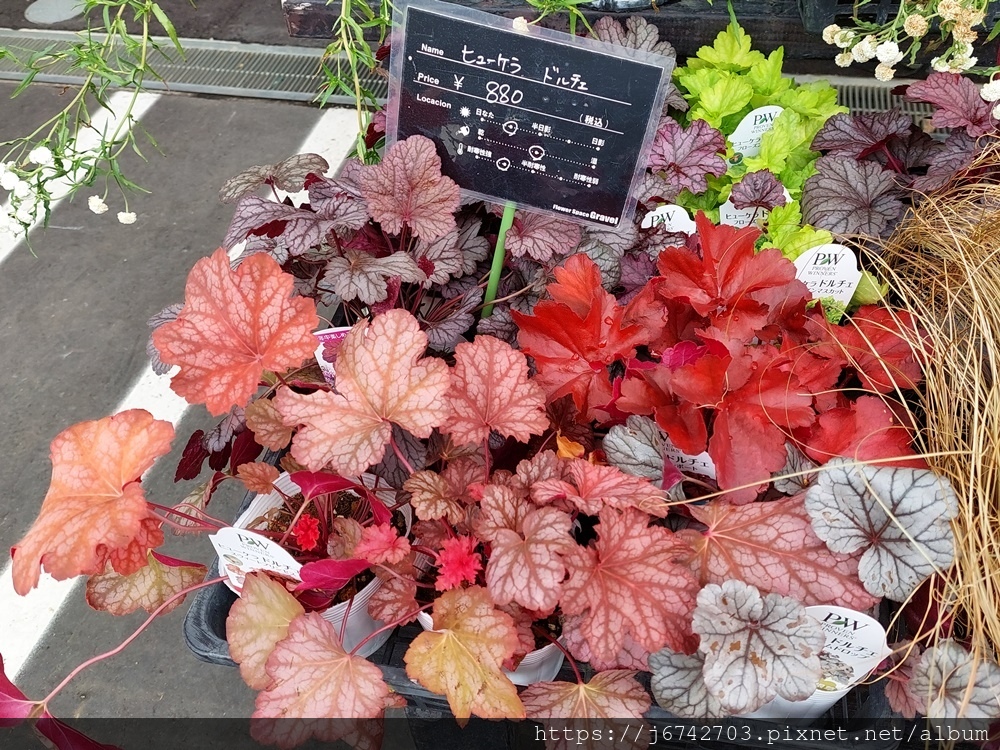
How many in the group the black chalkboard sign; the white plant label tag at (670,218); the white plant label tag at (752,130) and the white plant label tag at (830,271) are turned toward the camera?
4

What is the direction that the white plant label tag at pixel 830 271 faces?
toward the camera

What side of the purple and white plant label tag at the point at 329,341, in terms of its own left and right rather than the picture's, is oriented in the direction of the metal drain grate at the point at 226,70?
back

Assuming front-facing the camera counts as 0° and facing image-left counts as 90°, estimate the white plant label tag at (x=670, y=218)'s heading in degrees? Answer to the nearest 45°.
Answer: approximately 0°

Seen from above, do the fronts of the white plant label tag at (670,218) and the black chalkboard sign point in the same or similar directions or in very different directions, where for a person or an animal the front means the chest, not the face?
same or similar directions

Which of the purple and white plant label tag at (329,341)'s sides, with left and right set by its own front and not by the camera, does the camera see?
front

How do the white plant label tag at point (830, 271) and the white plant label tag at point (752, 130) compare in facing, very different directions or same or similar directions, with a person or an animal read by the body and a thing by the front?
same or similar directions

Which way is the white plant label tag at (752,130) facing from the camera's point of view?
toward the camera

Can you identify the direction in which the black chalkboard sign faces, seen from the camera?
facing the viewer
